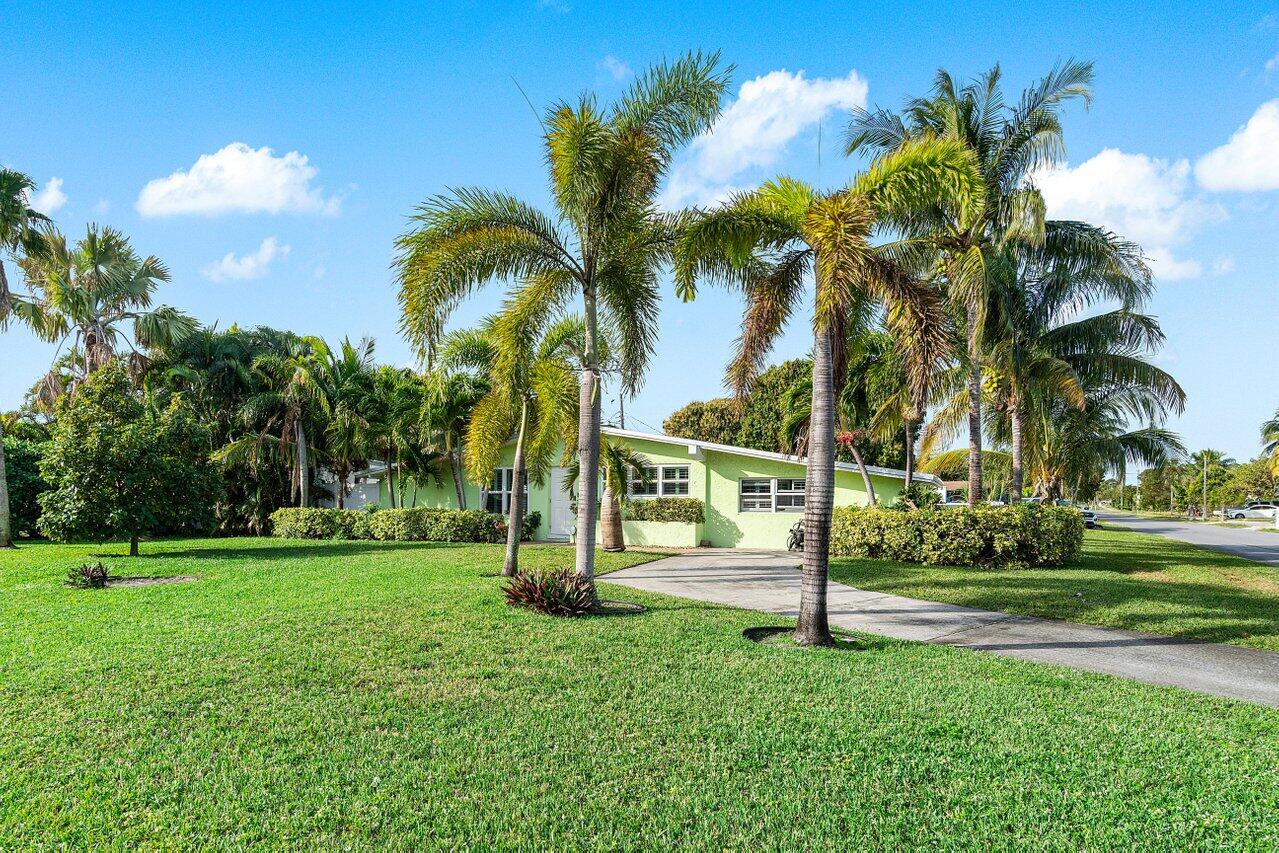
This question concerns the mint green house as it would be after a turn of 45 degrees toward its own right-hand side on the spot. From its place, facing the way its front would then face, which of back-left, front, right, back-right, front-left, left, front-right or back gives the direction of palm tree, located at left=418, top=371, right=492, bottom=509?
front-right

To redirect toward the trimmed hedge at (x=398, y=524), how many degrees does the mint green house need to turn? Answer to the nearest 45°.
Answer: approximately 90° to its right

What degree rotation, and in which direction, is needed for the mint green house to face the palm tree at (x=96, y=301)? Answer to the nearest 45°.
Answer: approximately 90° to its right

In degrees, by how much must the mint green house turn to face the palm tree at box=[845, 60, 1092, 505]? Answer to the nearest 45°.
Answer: approximately 45° to its left

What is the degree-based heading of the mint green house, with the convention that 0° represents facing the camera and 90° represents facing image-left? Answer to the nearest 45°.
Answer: approximately 0°

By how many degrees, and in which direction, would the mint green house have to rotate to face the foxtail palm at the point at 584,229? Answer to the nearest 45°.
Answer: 0° — it already faces it

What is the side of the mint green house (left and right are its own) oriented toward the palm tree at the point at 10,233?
right

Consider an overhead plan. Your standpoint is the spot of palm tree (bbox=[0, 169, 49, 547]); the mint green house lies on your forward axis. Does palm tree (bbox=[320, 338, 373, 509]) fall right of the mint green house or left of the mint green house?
left

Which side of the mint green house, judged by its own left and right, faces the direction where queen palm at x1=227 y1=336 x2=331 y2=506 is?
right
